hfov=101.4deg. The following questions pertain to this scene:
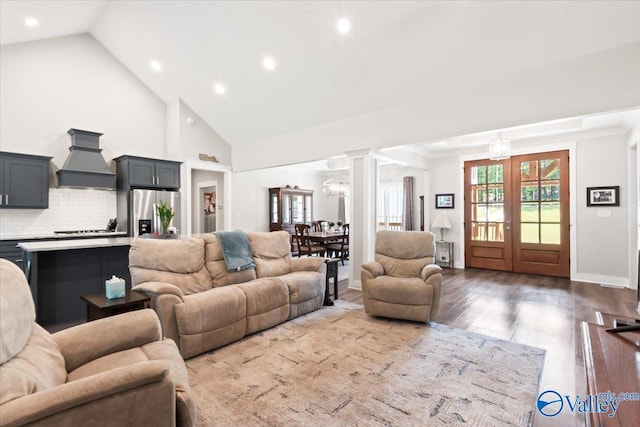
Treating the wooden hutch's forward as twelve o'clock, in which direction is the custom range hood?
The custom range hood is roughly at 3 o'clock from the wooden hutch.

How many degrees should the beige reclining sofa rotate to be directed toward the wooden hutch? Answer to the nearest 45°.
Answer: approximately 135° to its left

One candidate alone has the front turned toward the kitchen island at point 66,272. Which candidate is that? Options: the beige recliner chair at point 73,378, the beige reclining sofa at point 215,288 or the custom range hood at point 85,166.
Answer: the custom range hood

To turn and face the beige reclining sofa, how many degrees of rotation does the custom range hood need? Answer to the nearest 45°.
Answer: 0° — it already faces it

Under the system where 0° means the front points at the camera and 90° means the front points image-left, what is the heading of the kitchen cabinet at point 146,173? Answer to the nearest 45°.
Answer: approximately 315°

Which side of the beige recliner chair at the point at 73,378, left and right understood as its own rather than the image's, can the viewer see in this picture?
right
